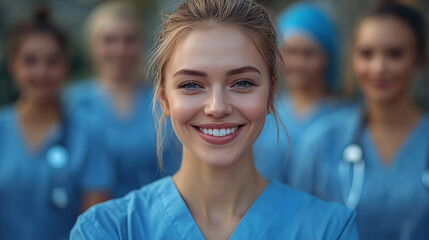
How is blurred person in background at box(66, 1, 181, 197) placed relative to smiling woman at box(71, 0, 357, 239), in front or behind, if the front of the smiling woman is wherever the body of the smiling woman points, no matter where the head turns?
behind

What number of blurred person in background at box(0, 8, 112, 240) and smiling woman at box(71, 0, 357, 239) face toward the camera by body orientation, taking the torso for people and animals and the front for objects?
2

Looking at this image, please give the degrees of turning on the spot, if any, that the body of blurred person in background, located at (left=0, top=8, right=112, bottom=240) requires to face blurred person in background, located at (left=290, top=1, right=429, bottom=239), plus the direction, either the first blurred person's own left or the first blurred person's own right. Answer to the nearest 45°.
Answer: approximately 45° to the first blurred person's own left

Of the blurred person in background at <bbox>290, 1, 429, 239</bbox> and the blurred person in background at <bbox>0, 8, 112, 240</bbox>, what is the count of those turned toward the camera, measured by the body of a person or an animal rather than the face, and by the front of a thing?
2

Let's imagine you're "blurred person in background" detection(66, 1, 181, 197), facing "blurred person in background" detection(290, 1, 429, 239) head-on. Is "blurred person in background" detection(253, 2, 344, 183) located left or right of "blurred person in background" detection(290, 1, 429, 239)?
left

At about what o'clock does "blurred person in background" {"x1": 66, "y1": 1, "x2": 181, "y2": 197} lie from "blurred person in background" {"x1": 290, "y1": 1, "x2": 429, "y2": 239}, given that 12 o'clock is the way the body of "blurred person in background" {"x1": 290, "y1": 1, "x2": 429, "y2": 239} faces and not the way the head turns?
"blurred person in background" {"x1": 66, "y1": 1, "x2": 181, "y2": 197} is roughly at 4 o'clock from "blurred person in background" {"x1": 290, "y1": 1, "x2": 429, "y2": 239}.

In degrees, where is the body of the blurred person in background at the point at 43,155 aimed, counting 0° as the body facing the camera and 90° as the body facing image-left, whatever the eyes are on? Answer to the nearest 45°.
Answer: approximately 0°

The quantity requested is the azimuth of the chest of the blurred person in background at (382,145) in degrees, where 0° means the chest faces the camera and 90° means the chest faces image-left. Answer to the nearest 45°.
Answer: approximately 0°

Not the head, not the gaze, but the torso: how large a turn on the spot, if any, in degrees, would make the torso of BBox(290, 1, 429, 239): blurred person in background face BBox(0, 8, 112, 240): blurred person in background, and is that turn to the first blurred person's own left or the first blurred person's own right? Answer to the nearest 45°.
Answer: approximately 90° to the first blurred person's own right

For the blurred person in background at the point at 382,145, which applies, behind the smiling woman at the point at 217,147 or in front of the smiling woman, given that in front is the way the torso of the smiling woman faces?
behind
